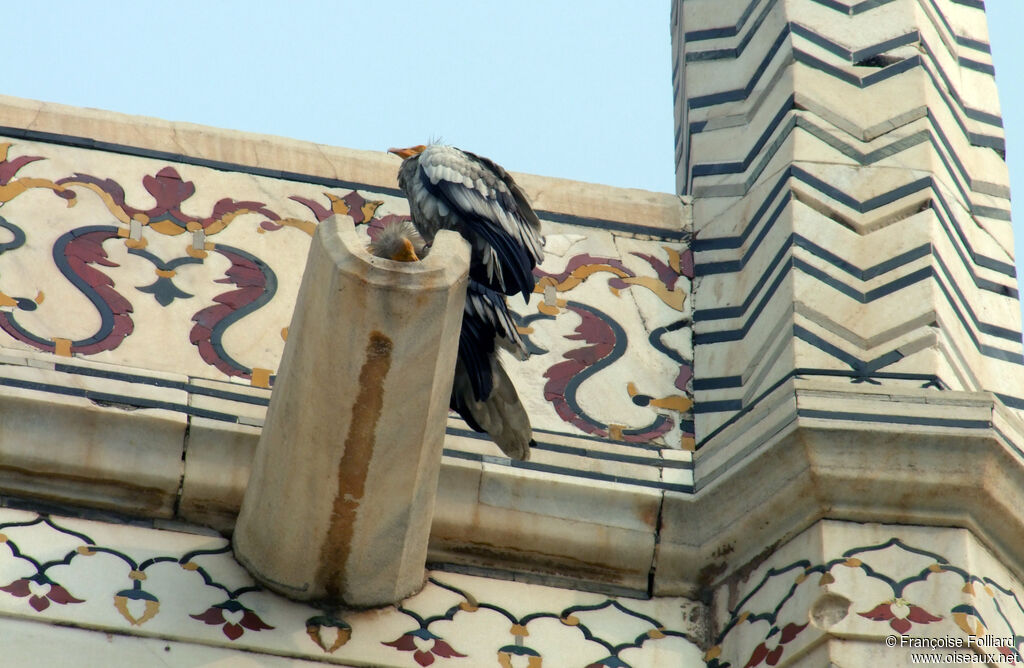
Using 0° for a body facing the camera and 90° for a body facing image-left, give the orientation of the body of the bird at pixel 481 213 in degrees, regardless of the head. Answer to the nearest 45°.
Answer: approximately 90°
